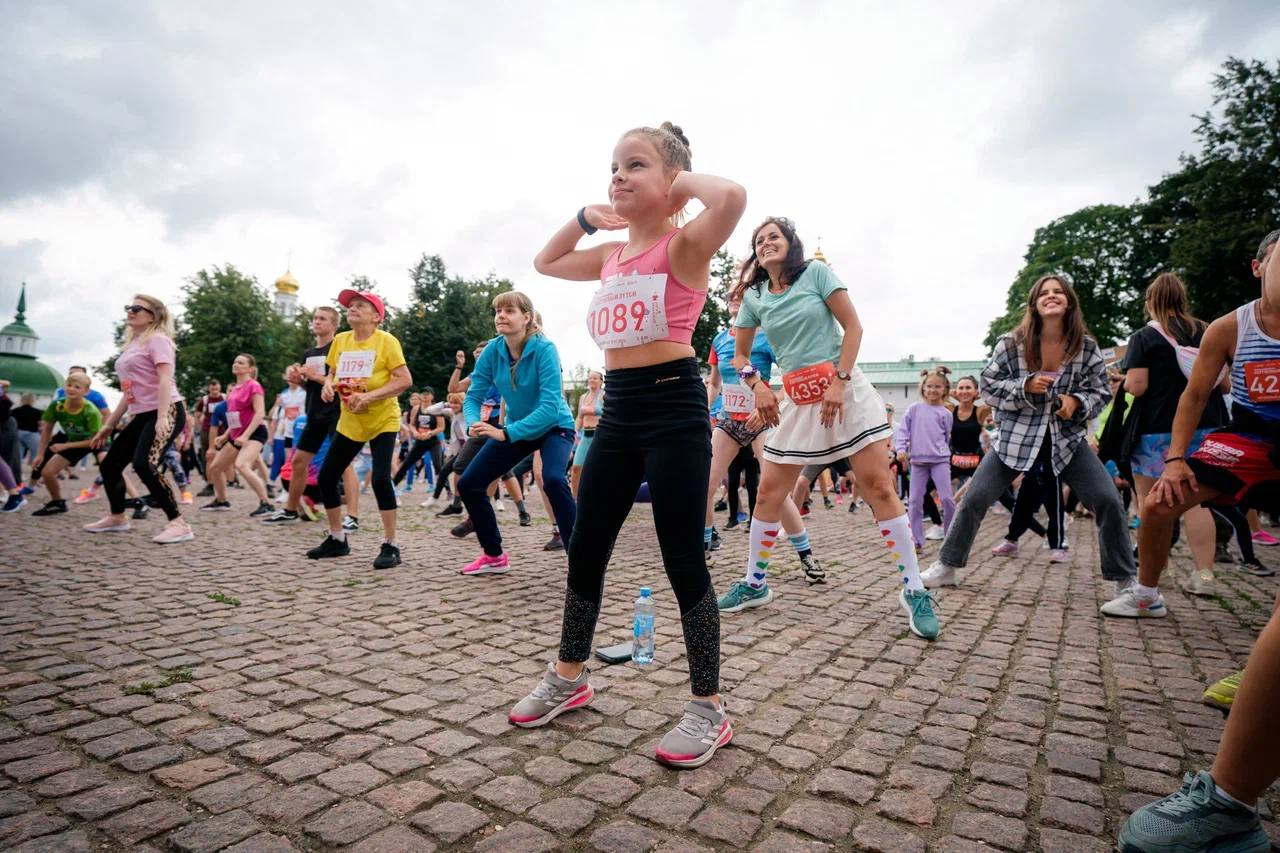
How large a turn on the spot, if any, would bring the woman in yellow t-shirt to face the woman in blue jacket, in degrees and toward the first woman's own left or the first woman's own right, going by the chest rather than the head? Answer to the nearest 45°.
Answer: approximately 90° to the first woman's own left

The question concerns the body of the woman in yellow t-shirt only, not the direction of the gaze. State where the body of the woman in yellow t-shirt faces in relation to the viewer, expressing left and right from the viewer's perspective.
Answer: facing the viewer and to the left of the viewer

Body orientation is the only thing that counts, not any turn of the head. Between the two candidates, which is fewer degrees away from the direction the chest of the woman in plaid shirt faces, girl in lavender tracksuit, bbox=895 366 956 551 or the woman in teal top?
the woman in teal top

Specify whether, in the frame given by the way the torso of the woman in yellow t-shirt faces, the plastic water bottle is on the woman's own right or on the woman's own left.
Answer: on the woman's own left

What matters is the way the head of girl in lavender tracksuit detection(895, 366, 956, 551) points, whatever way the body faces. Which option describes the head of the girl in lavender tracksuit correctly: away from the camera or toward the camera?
toward the camera

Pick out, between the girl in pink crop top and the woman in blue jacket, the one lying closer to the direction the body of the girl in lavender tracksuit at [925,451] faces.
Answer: the girl in pink crop top

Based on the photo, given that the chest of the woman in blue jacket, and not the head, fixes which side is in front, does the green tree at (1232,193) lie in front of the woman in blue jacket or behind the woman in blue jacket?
behind

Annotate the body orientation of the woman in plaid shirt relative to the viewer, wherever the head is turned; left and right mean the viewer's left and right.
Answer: facing the viewer

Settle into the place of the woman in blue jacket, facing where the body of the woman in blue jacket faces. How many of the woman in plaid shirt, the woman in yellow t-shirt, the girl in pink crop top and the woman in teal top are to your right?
1

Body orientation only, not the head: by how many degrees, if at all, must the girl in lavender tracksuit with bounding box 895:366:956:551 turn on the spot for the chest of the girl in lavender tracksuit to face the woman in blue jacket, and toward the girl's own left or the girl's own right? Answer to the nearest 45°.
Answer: approximately 45° to the girl's own right

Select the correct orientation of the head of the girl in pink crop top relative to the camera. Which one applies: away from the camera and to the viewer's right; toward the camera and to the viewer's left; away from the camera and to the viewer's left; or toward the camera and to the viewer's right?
toward the camera and to the viewer's left

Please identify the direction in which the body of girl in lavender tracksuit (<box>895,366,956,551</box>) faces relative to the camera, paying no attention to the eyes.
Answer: toward the camera
